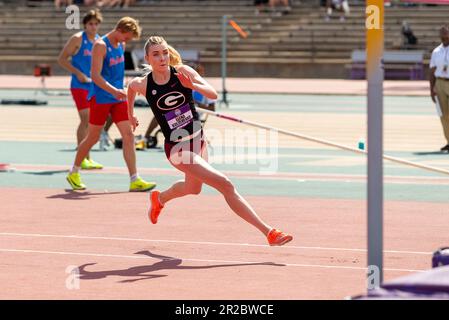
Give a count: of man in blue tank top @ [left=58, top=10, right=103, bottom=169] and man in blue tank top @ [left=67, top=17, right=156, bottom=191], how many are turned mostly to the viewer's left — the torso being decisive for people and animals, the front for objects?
0

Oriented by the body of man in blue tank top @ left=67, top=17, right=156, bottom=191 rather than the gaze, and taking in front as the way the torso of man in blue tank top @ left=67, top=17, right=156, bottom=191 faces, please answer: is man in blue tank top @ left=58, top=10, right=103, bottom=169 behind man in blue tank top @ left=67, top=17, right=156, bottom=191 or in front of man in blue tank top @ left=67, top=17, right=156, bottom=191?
behind

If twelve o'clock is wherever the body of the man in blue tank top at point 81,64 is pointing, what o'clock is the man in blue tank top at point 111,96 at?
the man in blue tank top at point 111,96 is roughly at 1 o'clock from the man in blue tank top at point 81,64.

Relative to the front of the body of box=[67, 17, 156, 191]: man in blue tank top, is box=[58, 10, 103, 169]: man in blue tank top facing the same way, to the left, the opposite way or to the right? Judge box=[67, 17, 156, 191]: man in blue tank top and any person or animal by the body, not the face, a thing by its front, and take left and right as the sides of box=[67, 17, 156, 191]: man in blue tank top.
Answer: the same way

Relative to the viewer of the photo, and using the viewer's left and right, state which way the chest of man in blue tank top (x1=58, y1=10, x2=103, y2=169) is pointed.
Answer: facing the viewer and to the right of the viewer

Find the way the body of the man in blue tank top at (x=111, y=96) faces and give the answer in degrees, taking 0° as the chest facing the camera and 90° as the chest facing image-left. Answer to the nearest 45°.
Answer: approximately 315°
